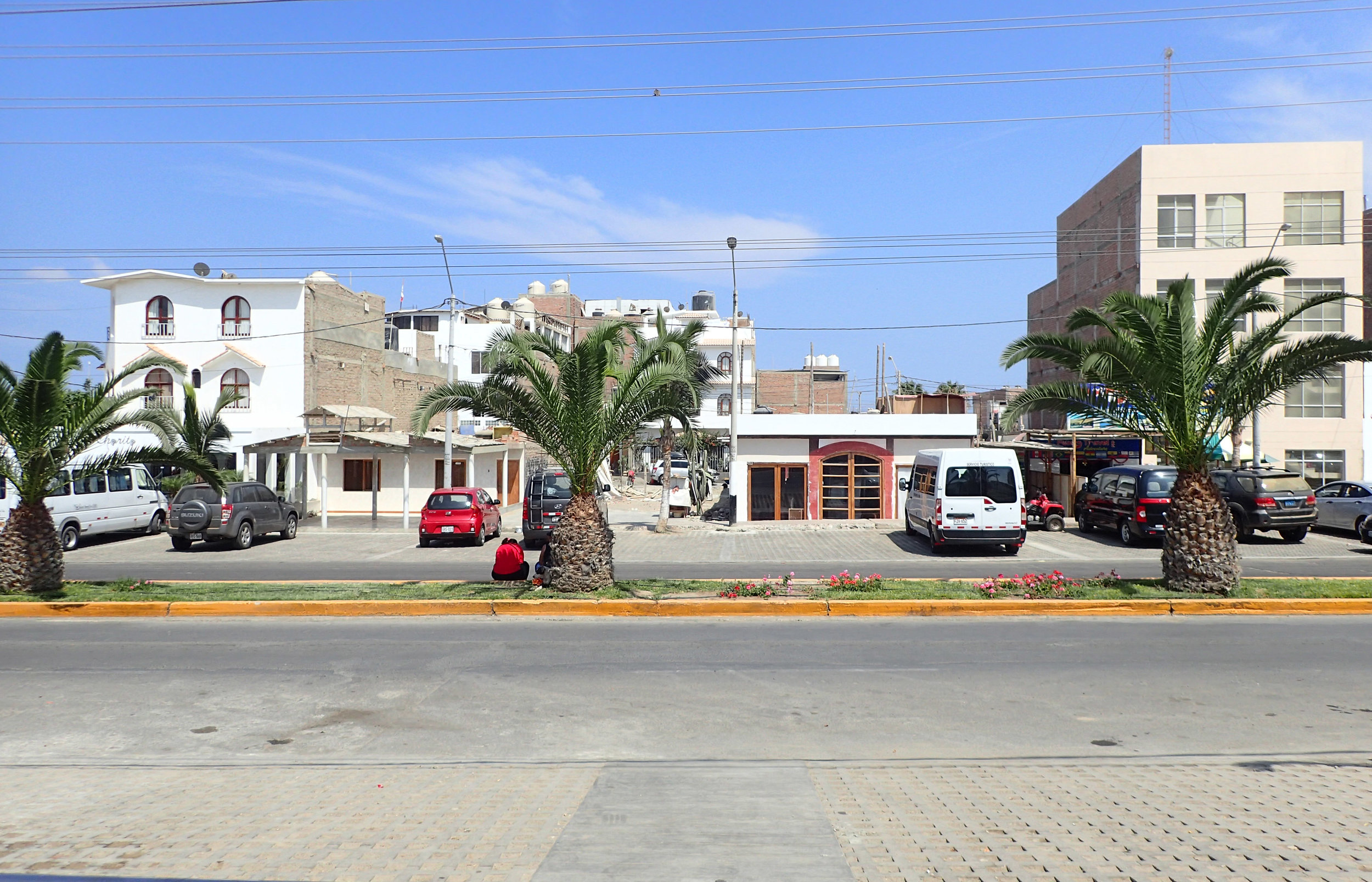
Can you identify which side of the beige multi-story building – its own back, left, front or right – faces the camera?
front

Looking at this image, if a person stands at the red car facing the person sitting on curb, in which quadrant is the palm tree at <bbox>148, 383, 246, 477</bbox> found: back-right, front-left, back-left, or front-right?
back-right

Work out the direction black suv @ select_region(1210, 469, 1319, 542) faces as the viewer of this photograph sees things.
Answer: facing away from the viewer and to the left of the viewer

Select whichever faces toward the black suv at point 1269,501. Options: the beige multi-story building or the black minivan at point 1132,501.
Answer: the beige multi-story building

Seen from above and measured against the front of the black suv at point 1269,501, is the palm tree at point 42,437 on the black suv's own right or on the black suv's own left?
on the black suv's own left

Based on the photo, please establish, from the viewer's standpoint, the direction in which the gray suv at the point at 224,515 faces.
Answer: facing away from the viewer and to the right of the viewer

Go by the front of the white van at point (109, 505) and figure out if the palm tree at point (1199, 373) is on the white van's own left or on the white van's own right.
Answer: on the white van's own right

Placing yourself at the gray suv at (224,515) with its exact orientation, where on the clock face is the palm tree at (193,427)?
The palm tree is roughly at 10 o'clock from the gray suv.

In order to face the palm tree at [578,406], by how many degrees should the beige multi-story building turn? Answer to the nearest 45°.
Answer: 0° — it already faces it

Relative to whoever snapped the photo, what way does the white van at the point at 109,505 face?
facing away from the viewer and to the right of the viewer
